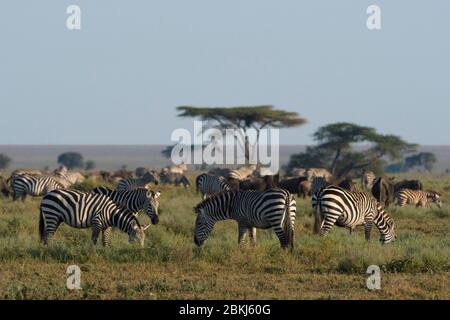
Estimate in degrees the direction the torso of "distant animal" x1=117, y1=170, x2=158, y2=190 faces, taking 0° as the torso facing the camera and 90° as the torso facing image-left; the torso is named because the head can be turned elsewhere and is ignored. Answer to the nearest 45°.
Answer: approximately 270°

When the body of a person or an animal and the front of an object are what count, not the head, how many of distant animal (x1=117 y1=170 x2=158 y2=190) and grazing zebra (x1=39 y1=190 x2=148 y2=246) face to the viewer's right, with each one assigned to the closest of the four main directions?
2

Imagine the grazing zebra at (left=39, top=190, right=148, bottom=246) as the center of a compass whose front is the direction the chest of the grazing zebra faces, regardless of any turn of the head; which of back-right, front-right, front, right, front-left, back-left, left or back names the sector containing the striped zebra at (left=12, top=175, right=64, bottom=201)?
left

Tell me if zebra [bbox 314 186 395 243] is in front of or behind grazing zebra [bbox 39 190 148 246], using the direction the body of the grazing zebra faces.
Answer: in front

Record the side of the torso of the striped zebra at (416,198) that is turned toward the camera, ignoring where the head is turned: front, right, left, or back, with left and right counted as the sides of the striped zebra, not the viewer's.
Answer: right

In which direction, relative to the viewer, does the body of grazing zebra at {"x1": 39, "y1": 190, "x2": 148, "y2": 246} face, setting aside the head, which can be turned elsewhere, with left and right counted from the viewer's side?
facing to the right of the viewer

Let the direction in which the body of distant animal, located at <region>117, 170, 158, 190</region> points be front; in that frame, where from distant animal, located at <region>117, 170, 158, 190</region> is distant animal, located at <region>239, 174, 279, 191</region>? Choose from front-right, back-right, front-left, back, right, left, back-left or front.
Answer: front-right

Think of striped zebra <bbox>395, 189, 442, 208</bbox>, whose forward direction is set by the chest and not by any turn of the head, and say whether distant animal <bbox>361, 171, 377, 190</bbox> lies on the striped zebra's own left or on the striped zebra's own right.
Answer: on the striped zebra's own left

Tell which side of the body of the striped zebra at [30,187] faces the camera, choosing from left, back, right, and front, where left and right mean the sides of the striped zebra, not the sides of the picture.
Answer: right

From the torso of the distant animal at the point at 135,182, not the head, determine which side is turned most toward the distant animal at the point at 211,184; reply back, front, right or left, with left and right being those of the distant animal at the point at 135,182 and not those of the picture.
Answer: front
